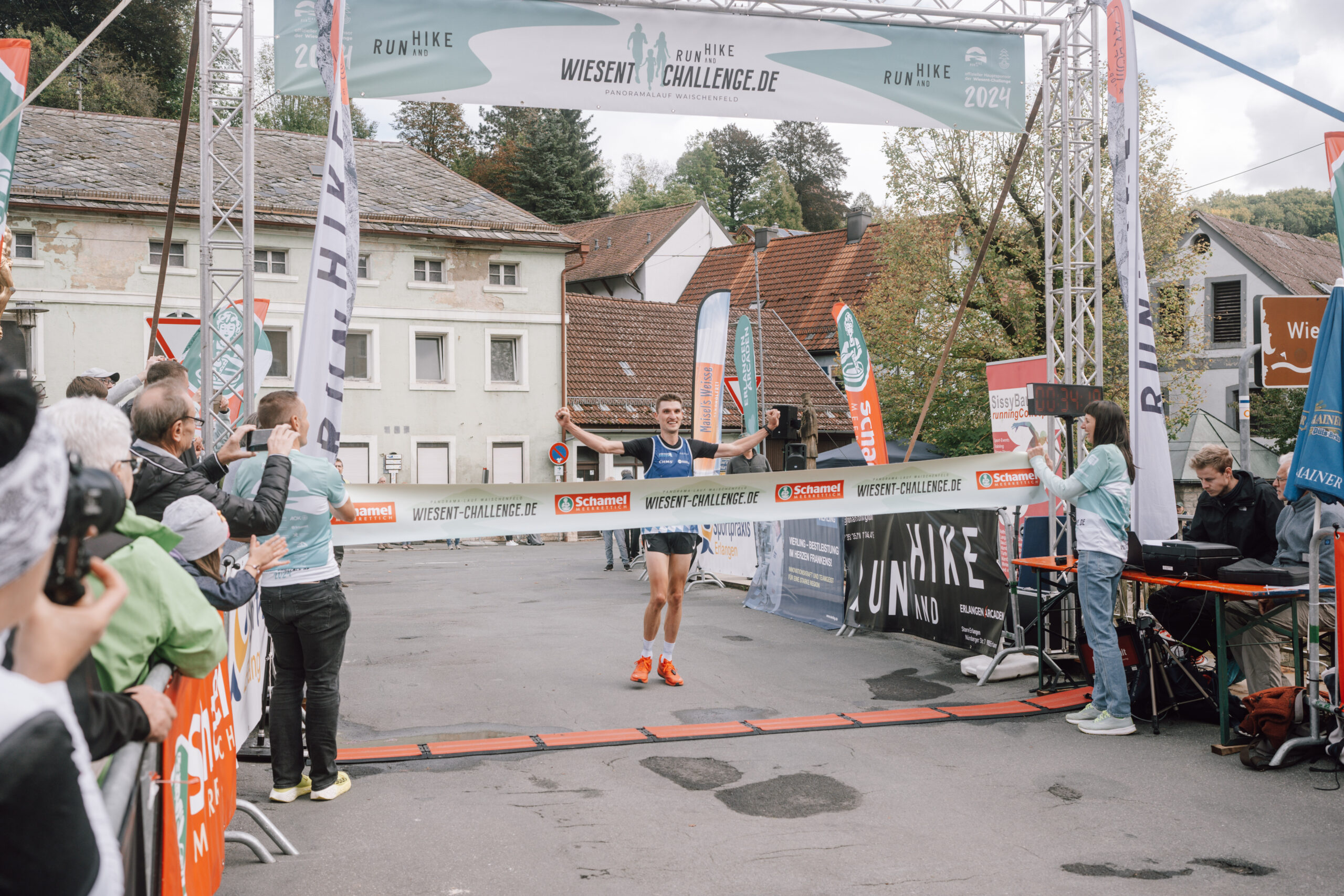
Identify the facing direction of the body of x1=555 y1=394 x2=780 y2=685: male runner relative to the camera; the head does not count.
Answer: toward the camera

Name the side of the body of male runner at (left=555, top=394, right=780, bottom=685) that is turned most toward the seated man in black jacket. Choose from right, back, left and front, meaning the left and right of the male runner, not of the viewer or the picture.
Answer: left

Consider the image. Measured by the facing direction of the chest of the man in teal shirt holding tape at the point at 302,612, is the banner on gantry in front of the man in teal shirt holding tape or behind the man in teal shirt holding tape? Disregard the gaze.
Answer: in front

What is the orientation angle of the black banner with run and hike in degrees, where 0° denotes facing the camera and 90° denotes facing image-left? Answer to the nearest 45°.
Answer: approximately 45°

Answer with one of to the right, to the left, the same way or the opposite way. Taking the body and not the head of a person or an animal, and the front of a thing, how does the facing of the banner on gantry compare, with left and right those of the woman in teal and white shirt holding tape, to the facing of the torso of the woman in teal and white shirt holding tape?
to the left

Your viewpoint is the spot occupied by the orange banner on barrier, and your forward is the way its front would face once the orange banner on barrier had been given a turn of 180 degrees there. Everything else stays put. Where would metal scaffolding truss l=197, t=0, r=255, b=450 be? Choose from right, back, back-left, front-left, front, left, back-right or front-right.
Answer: front-right

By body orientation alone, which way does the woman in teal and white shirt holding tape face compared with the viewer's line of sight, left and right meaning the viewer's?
facing to the left of the viewer

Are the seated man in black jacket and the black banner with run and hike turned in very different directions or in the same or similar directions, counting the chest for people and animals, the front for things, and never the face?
same or similar directions

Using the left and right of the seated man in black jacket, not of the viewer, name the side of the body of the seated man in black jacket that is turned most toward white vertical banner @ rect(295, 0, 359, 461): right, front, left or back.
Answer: front

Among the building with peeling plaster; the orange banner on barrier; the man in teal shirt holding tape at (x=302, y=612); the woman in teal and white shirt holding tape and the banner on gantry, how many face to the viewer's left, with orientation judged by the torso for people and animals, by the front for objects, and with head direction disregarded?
1

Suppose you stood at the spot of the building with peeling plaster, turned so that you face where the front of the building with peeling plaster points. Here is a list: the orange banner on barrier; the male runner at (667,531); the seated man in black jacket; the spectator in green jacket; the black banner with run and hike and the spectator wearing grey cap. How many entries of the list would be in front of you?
6

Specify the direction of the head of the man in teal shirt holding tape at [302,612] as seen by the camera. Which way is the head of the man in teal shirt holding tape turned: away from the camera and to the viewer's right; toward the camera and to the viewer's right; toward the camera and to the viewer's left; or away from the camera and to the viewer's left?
away from the camera and to the viewer's right

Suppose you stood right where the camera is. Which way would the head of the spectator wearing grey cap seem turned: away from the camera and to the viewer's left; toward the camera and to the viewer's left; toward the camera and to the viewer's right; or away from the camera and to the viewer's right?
away from the camera and to the viewer's right

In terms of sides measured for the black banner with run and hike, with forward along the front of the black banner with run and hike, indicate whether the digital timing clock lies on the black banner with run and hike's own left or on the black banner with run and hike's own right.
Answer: on the black banner with run and hike's own left
